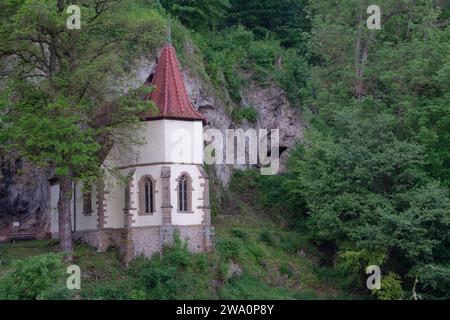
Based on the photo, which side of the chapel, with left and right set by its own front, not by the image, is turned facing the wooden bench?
front

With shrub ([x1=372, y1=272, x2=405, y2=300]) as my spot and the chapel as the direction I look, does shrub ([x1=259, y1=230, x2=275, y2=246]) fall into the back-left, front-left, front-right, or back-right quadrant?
front-right

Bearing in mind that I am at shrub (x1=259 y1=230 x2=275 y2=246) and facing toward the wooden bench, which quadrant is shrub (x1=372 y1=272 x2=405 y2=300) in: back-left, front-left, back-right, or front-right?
back-left

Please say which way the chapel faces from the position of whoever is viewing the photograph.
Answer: facing away from the viewer and to the left of the viewer

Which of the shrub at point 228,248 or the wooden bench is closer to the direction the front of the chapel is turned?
the wooden bench

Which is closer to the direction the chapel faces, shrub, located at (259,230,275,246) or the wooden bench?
the wooden bench

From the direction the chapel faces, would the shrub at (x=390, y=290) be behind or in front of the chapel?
behind
